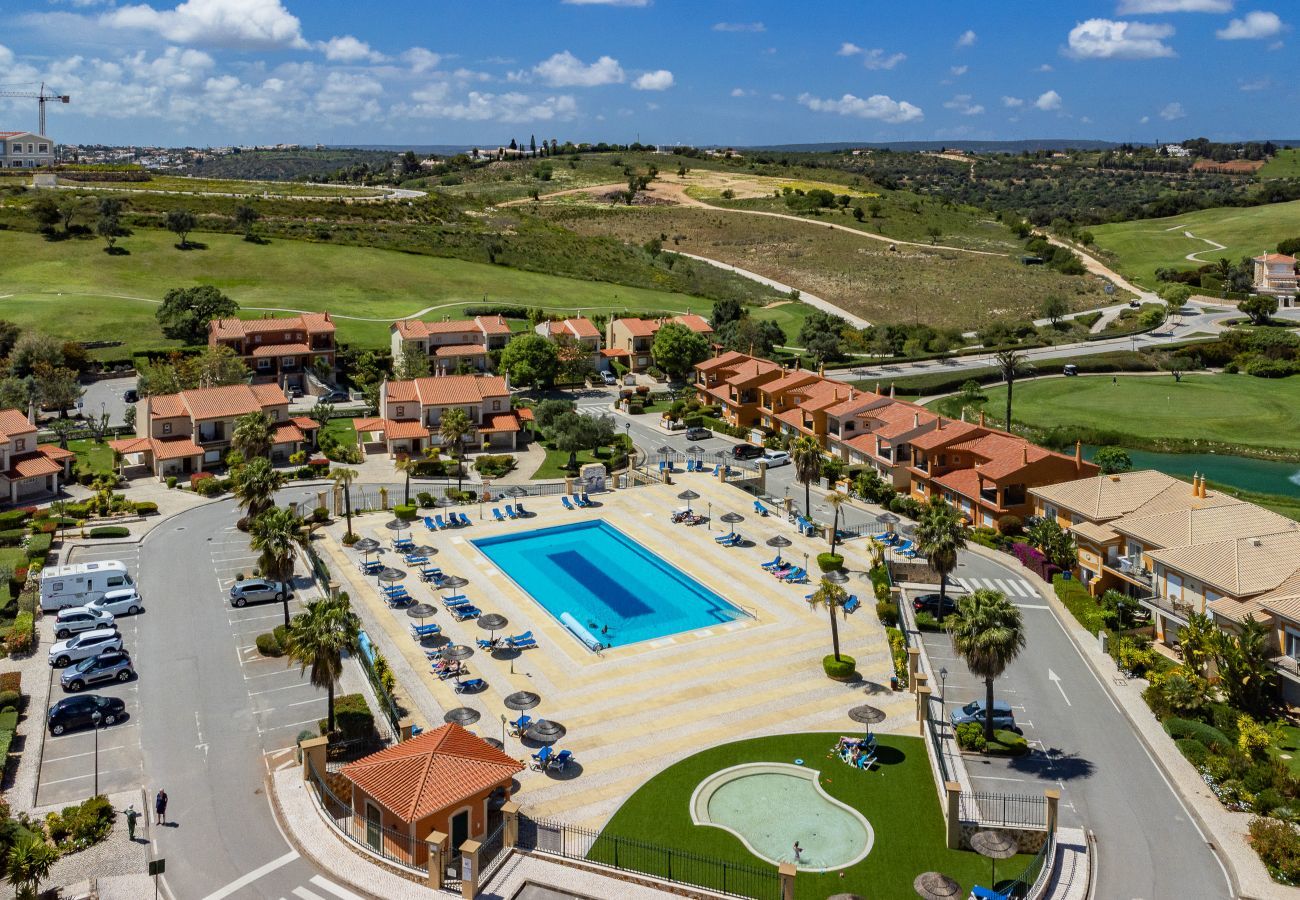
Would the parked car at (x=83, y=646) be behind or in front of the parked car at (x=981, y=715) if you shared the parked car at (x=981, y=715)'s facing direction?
in front

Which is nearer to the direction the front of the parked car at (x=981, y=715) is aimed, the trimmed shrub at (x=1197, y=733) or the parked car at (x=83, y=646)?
the parked car

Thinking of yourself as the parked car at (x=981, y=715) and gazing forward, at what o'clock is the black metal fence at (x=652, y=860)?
The black metal fence is roughly at 10 o'clock from the parked car.

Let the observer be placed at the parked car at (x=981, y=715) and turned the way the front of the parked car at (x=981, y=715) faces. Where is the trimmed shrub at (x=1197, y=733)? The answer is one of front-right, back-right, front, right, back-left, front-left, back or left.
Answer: back

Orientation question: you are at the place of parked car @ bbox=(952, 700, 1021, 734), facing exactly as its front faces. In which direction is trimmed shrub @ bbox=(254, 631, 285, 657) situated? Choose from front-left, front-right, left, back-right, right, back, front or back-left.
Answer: front

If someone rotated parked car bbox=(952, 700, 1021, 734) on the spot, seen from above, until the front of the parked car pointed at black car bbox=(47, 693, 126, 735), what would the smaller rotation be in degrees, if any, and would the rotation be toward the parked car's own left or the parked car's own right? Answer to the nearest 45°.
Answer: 0° — it already faces it

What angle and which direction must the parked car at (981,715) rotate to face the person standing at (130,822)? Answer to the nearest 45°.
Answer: approximately 45° to its left

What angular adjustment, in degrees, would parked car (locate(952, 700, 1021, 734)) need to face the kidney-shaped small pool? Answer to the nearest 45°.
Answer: approximately 45° to its left

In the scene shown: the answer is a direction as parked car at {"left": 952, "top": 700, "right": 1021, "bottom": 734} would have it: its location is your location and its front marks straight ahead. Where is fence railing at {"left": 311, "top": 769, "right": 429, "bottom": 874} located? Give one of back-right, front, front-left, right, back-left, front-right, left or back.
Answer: front-left

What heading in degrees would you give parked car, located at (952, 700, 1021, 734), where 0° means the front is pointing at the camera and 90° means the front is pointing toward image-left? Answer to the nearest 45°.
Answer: approximately 90°
